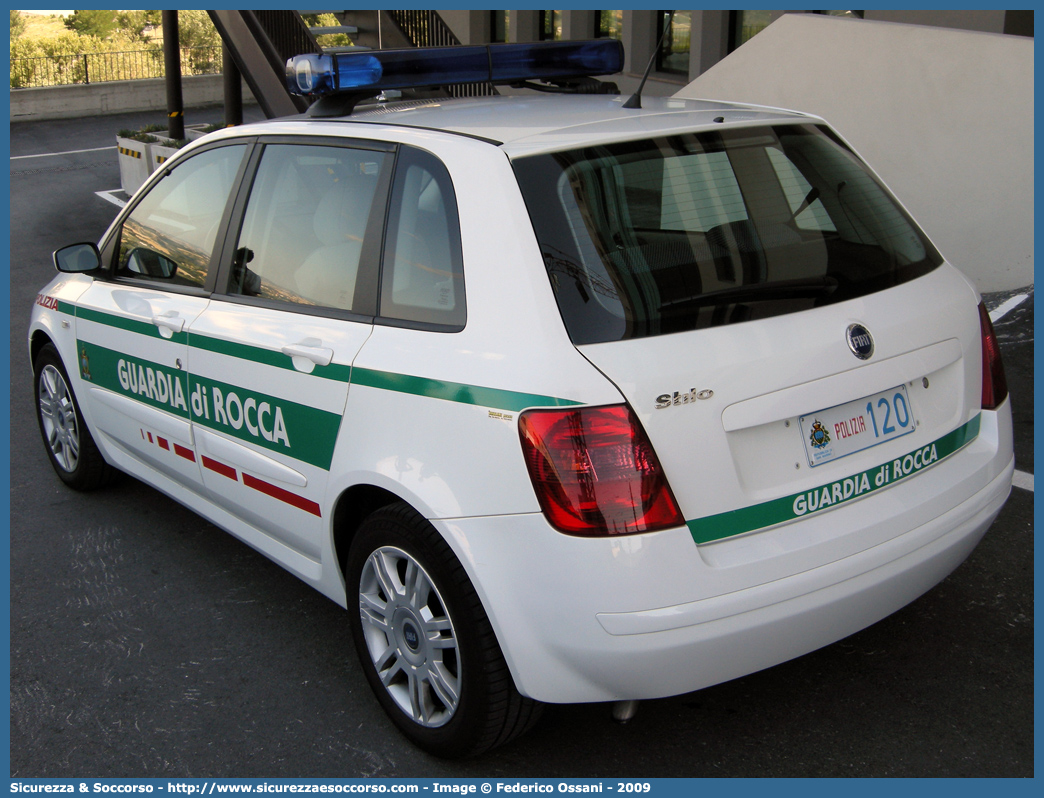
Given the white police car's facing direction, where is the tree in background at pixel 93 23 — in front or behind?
in front

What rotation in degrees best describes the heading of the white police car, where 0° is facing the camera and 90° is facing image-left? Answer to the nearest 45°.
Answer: approximately 135°
